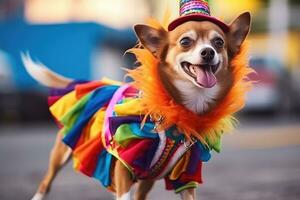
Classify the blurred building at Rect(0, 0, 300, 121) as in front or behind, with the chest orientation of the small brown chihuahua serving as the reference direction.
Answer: behind

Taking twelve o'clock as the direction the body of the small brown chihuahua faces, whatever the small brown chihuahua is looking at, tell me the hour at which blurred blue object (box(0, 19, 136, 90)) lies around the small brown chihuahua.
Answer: The blurred blue object is roughly at 7 o'clock from the small brown chihuahua.

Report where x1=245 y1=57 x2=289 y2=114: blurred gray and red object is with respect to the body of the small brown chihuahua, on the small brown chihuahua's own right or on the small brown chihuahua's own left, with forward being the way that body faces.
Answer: on the small brown chihuahua's own left

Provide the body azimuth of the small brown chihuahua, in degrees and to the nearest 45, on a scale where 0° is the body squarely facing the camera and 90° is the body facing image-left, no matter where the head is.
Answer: approximately 315°
